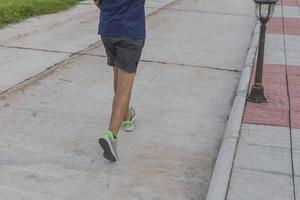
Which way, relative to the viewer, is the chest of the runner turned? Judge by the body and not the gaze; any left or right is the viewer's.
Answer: facing away from the viewer and to the right of the viewer

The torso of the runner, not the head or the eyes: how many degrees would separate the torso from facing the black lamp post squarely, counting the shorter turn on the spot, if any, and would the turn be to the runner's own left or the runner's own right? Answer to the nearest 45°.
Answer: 0° — they already face it
